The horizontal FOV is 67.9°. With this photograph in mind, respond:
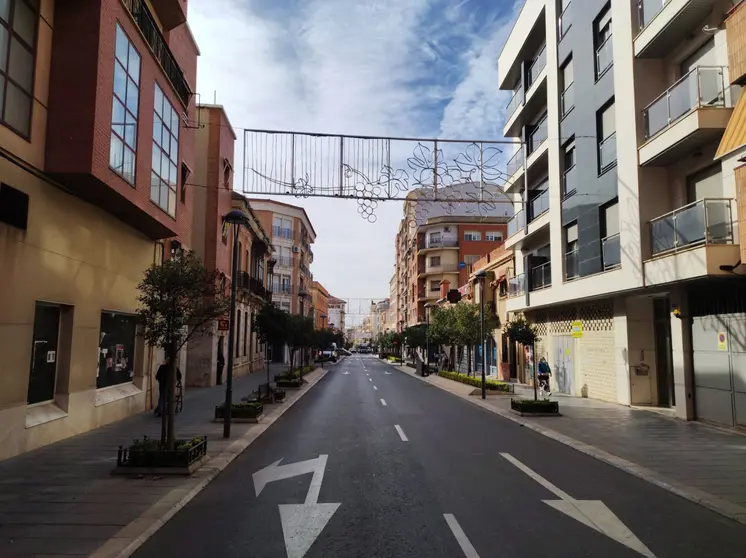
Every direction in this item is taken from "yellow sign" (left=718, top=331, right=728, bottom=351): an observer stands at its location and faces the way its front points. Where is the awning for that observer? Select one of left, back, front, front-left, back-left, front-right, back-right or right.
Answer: front-left

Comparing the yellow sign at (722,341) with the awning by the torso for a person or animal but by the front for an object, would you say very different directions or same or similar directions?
same or similar directions

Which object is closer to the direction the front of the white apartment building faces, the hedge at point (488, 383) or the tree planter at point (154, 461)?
the tree planter

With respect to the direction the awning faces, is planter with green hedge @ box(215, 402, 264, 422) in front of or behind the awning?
in front

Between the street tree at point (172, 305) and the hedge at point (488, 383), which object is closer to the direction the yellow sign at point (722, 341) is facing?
the street tree

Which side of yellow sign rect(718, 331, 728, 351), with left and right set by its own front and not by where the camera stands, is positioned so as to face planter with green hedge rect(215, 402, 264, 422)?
front

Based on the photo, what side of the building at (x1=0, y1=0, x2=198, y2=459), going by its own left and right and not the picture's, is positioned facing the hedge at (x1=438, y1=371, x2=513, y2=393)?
left

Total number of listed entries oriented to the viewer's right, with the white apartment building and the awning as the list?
0

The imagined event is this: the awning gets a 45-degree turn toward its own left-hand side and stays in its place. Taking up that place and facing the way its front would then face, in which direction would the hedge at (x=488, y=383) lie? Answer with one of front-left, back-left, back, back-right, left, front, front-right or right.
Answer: back-right

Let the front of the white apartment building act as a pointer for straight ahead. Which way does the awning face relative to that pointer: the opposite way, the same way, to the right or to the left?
the same way

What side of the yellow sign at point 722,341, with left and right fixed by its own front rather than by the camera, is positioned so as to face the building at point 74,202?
front

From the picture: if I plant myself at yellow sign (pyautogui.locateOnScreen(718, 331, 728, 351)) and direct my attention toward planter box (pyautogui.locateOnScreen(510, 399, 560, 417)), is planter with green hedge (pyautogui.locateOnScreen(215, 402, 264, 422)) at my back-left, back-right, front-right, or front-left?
front-left

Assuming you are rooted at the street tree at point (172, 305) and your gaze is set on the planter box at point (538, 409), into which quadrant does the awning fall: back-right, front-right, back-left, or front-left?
front-right

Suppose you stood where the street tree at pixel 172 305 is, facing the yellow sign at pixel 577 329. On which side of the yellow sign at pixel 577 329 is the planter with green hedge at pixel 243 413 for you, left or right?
left

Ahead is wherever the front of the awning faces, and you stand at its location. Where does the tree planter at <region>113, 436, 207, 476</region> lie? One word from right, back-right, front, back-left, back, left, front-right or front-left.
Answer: front

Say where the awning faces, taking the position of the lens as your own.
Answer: facing the viewer and to the left of the viewer
